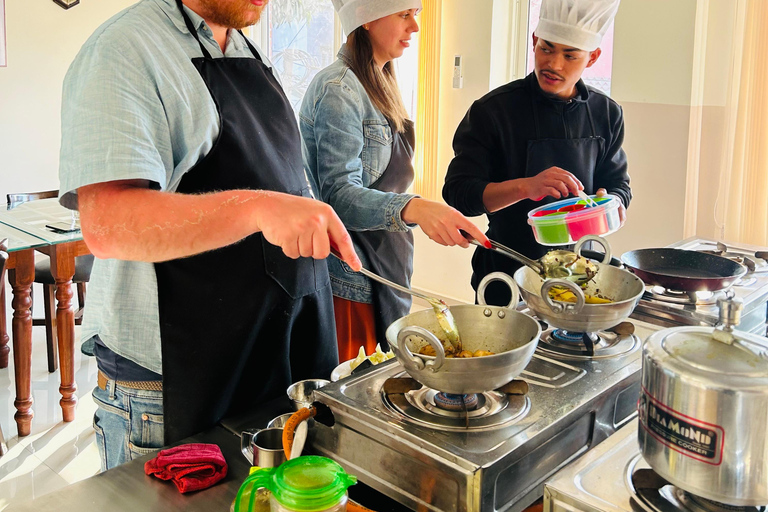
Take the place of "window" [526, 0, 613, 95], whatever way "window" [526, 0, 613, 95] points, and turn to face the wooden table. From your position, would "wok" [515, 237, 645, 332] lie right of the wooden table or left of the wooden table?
left

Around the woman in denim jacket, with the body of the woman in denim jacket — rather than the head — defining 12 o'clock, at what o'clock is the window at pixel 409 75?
The window is roughly at 9 o'clock from the woman in denim jacket.

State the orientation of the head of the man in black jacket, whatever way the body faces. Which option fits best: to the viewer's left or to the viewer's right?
to the viewer's left

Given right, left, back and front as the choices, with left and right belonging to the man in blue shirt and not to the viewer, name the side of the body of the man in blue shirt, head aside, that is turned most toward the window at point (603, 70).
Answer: left

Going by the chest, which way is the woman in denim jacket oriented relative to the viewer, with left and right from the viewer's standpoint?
facing to the right of the viewer

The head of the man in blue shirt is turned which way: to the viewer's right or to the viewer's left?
to the viewer's right

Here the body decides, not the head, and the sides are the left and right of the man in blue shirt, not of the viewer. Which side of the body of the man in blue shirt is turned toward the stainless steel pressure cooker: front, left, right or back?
front

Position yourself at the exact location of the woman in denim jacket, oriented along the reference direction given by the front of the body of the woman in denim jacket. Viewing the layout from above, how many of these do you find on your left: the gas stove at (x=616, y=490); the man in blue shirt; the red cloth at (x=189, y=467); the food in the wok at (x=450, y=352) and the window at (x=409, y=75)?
1

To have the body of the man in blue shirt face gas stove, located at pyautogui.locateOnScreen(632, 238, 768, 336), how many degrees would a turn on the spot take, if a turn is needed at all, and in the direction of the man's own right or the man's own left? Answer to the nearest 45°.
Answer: approximately 45° to the man's own left

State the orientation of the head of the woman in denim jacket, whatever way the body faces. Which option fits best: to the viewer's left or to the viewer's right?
to the viewer's right

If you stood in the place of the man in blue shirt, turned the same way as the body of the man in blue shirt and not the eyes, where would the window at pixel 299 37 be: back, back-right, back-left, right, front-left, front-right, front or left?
back-left

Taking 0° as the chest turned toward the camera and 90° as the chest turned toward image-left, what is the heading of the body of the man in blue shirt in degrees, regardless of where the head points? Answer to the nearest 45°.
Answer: approximately 315°

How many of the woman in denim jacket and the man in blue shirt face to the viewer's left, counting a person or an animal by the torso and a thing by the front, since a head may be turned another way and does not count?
0
